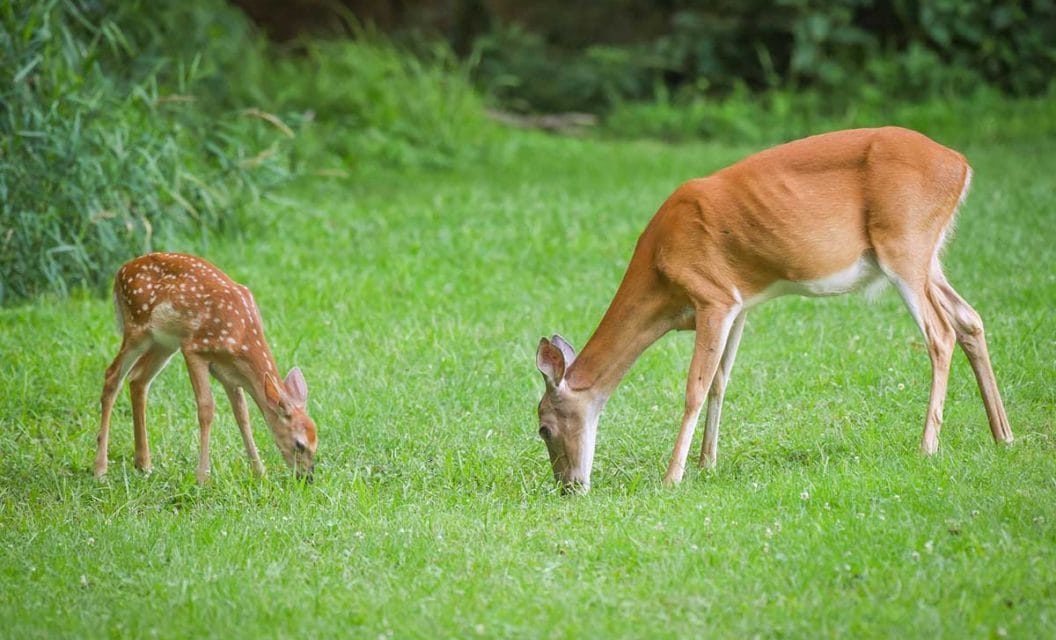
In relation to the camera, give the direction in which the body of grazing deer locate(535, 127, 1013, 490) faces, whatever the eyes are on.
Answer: to the viewer's left

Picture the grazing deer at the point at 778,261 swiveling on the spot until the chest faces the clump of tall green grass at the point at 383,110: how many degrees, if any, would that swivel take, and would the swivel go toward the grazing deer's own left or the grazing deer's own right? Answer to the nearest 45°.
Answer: approximately 45° to the grazing deer's own right

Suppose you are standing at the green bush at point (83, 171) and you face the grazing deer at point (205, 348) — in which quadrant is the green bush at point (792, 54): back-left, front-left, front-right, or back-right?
back-left

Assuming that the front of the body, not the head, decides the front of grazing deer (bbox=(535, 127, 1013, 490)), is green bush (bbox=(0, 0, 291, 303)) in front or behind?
in front

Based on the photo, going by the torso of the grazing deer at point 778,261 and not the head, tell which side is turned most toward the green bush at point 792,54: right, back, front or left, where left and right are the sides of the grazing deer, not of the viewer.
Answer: right

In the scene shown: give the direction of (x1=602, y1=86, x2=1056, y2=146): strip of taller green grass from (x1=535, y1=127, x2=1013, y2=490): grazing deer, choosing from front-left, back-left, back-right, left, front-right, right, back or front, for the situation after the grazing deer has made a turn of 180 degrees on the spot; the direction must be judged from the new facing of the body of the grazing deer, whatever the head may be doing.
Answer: left

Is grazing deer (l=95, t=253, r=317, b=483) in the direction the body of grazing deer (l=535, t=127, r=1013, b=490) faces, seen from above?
yes
